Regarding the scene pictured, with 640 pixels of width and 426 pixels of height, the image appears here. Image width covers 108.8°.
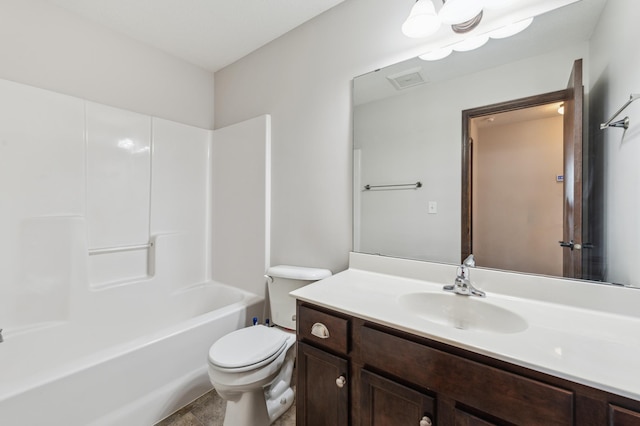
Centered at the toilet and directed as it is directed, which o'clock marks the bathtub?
The bathtub is roughly at 2 o'clock from the toilet.

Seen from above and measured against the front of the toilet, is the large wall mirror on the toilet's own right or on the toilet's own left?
on the toilet's own left

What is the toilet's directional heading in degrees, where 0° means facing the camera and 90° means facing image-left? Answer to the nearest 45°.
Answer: approximately 45°

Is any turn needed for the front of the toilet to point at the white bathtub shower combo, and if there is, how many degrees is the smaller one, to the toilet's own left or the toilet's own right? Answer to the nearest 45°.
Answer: approximately 90° to the toilet's own right

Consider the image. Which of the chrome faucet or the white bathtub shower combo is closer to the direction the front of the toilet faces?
the white bathtub shower combo

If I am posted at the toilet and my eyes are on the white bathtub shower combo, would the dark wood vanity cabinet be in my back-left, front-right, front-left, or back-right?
back-left

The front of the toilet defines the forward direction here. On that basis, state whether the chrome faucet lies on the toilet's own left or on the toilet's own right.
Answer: on the toilet's own left

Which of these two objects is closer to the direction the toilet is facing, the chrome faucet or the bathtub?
the bathtub

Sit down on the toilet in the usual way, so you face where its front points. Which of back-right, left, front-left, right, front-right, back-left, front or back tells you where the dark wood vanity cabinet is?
left
